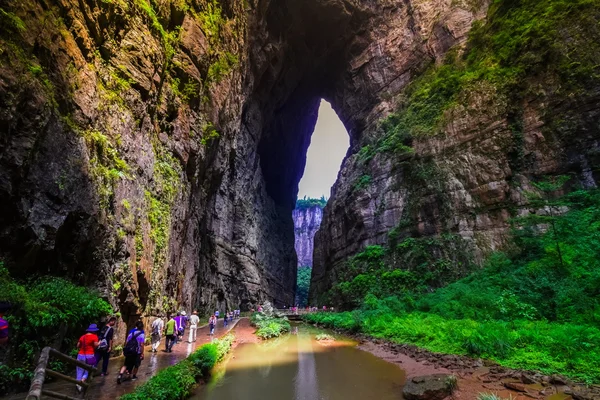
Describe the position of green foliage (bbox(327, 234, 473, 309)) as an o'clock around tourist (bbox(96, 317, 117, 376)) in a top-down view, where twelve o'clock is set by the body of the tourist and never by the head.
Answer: The green foliage is roughly at 1 o'clock from the tourist.

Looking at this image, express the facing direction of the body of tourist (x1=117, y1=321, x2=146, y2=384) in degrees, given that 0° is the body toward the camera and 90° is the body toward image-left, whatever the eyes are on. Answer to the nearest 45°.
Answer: approximately 225°

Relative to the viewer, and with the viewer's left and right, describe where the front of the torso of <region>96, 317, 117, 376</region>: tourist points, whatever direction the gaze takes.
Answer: facing away from the viewer and to the right of the viewer

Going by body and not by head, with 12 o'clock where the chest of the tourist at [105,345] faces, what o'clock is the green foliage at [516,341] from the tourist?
The green foliage is roughly at 2 o'clock from the tourist.

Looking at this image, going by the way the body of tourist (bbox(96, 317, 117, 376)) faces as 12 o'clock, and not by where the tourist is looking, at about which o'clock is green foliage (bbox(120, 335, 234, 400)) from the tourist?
The green foliage is roughly at 2 o'clock from the tourist.
